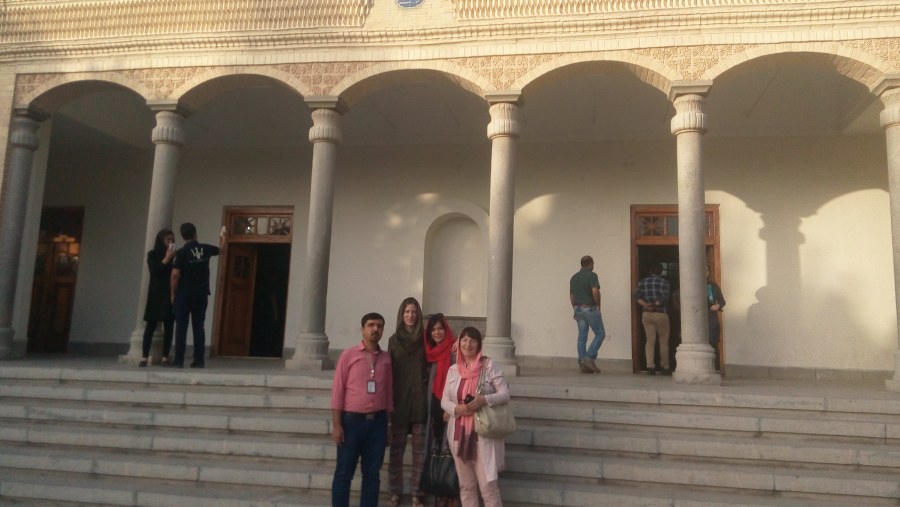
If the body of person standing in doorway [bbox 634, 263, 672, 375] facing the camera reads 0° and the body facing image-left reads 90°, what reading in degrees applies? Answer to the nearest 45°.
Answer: approximately 180°

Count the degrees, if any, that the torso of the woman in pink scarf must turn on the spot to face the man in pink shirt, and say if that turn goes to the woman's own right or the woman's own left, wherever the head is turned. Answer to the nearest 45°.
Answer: approximately 90° to the woman's own right

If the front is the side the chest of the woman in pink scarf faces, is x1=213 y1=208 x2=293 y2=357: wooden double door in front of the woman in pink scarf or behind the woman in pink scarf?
behind

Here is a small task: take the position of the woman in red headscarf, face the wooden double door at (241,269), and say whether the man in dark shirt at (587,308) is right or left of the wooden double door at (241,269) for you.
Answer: right

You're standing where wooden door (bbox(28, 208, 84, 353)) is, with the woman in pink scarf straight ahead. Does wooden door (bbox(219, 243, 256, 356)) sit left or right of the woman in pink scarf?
left
